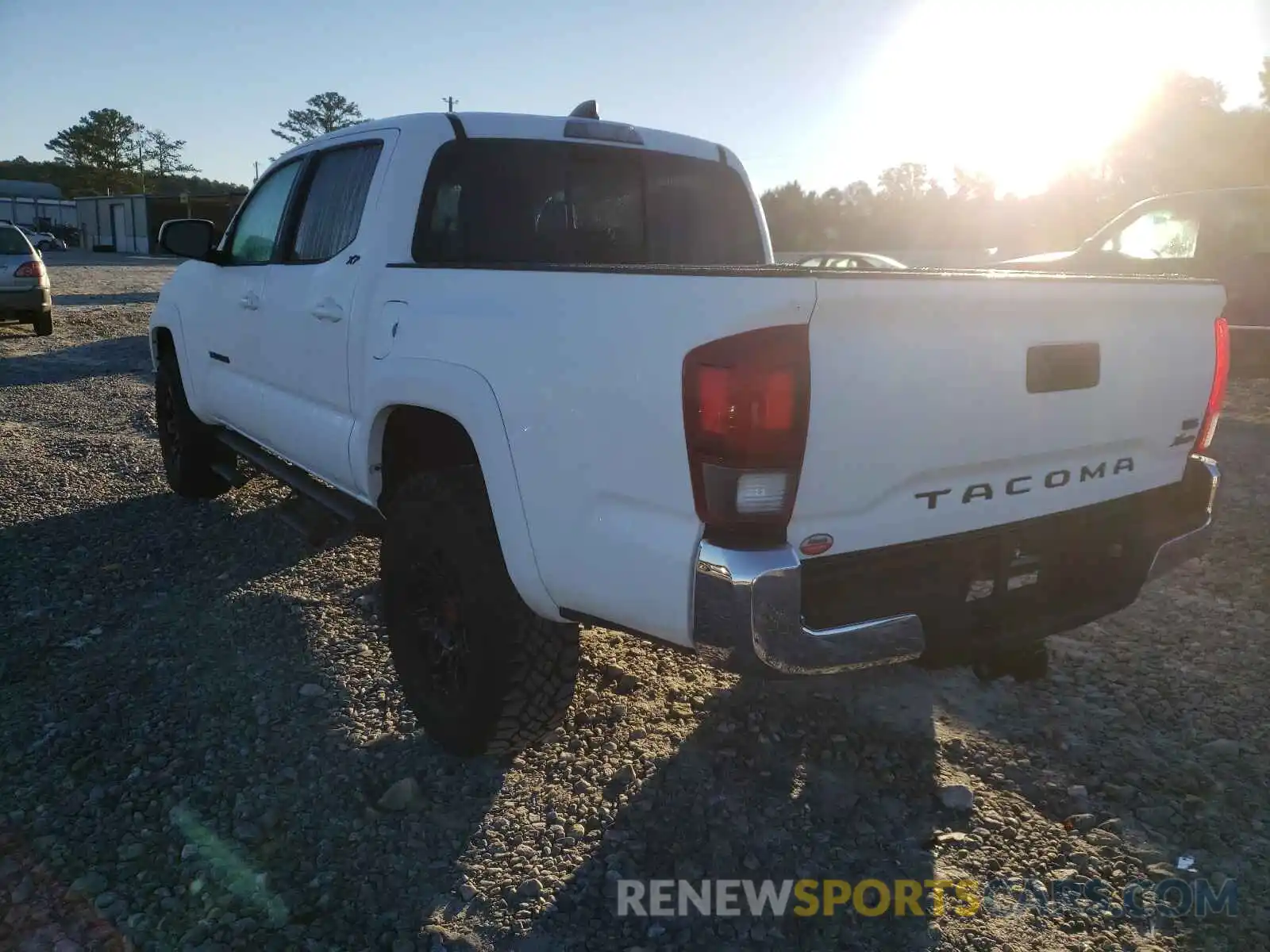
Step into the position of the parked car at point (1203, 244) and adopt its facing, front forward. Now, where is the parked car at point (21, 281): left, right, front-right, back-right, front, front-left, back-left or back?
front

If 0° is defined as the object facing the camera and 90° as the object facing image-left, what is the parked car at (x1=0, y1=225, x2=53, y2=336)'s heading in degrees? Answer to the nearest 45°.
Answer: approximately 180°

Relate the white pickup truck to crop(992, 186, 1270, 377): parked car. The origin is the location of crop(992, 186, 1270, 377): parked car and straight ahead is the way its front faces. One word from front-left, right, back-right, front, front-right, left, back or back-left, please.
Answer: left

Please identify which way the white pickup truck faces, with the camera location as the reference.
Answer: facing away from the viewer and to the left of the viewer

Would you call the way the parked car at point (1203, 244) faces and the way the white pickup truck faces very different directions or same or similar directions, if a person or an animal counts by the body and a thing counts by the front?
same or similar directions

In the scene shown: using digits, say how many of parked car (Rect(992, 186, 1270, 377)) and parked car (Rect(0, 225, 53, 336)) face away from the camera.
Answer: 1

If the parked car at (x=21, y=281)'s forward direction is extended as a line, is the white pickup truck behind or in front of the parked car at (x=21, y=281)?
behind

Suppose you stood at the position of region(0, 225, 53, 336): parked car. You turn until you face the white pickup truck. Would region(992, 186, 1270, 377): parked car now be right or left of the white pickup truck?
left

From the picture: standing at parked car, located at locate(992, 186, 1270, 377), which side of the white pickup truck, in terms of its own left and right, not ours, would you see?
right

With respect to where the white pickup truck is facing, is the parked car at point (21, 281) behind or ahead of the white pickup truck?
ahead

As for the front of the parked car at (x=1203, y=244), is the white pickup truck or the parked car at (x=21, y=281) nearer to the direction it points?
the parked car

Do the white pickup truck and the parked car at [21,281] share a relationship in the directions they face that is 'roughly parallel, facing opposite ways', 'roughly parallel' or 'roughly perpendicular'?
roughly parallel

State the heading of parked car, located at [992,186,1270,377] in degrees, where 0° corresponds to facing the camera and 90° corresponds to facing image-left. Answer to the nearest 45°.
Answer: approximately 90°
